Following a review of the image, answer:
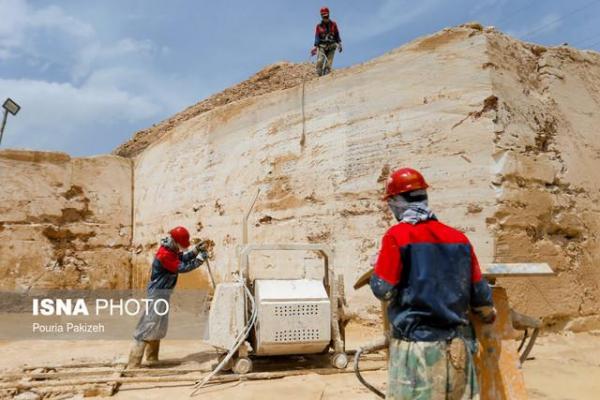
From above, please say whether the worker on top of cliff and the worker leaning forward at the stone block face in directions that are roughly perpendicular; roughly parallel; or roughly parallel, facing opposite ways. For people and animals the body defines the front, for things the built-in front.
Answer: roughly perpendicular

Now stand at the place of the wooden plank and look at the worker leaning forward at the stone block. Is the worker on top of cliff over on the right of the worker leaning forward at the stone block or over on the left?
right

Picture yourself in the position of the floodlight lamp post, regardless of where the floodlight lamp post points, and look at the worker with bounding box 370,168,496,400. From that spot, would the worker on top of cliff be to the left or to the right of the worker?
left

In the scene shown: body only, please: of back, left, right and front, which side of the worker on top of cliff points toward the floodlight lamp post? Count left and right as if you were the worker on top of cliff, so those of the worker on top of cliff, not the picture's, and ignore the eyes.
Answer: right

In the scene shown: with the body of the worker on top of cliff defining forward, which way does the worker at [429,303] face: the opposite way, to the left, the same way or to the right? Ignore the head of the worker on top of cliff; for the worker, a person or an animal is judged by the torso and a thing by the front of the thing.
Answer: the opposite way

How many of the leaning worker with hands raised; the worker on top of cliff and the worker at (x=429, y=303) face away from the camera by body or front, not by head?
1

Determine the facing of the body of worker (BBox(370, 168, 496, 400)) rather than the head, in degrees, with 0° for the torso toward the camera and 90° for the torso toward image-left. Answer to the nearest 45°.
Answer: approximately 180°

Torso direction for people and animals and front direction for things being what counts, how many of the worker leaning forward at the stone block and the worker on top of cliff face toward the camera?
1

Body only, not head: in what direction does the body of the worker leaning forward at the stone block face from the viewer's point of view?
to the viewer's right

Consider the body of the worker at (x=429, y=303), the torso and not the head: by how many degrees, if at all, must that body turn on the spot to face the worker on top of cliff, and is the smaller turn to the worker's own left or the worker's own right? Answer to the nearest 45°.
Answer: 0° — they already face them

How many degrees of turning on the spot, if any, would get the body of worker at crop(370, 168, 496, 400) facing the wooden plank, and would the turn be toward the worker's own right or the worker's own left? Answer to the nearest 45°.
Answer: approximately 45° to the worker's own right

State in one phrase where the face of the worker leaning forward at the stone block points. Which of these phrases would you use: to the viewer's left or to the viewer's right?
to the viewer's right

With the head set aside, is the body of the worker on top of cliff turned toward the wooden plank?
yes

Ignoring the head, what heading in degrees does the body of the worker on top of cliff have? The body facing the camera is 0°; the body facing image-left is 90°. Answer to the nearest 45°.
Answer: approximately 0°

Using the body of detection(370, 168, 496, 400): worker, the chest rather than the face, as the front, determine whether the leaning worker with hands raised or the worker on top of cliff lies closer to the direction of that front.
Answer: the worker on top of cliff
